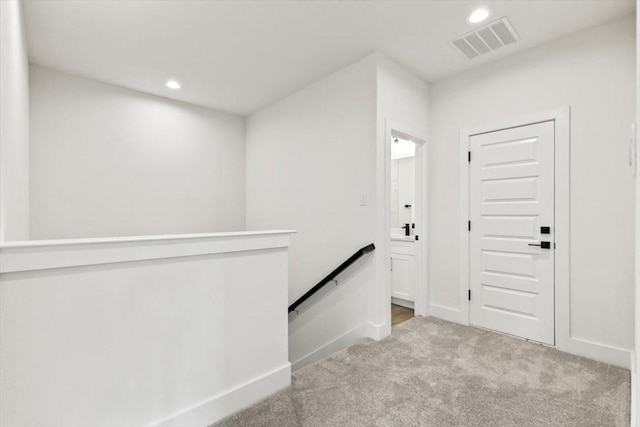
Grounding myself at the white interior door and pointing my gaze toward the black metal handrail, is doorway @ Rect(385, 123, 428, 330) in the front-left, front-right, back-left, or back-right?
front-right

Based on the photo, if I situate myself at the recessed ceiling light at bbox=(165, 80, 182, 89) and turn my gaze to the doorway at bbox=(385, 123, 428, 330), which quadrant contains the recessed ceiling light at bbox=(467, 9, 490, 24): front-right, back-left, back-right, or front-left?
front-right

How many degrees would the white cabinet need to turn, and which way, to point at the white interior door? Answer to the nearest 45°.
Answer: approximately 90° to its left

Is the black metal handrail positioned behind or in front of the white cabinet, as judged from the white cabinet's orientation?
in front

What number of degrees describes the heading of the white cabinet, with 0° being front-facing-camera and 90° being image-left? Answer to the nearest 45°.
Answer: approximately 45°
